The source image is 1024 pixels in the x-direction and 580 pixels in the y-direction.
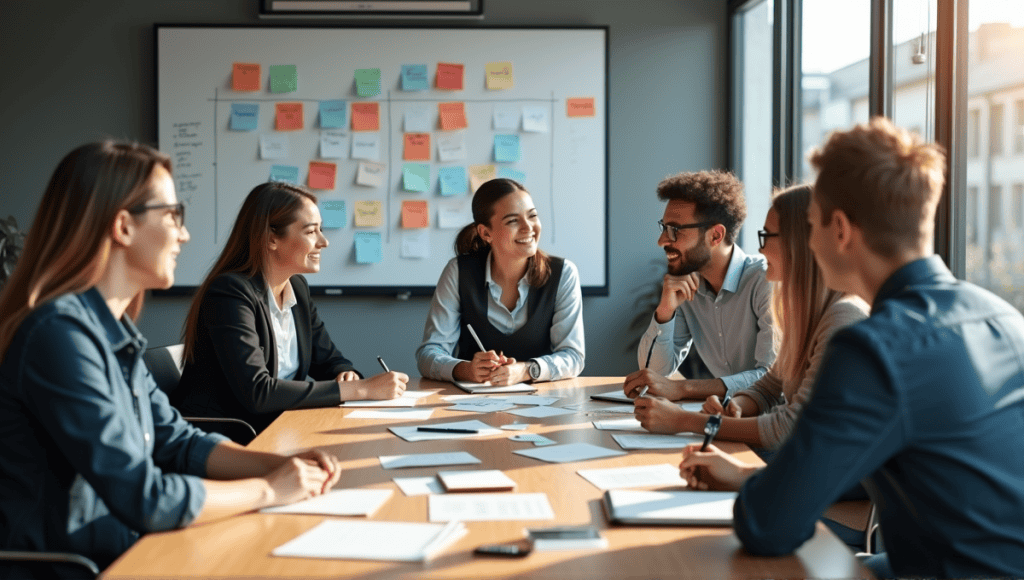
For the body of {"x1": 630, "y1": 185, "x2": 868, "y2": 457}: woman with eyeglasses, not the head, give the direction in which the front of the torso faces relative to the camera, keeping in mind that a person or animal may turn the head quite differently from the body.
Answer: to the viewer's left

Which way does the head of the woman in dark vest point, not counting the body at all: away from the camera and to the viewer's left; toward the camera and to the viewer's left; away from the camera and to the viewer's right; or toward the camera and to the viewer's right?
toward the camera and to the viewer's right

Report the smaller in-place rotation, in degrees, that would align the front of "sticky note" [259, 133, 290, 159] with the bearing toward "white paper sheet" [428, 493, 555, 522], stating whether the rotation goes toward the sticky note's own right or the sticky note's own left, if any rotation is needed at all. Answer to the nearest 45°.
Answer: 0° — it already faces it

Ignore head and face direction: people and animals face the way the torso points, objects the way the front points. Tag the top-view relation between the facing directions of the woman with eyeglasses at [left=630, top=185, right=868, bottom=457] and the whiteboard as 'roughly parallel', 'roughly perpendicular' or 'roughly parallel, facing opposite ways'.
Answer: roughly perpendicular

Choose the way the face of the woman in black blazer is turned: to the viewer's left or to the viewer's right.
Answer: to the viewer's right

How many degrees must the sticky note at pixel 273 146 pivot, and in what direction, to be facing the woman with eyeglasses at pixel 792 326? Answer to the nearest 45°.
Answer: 0° — it already faces them

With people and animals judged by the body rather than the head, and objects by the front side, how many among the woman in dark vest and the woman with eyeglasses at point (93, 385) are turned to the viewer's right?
1

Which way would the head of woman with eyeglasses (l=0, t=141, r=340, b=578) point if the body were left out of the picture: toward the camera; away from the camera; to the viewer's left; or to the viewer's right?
to the viewer's right

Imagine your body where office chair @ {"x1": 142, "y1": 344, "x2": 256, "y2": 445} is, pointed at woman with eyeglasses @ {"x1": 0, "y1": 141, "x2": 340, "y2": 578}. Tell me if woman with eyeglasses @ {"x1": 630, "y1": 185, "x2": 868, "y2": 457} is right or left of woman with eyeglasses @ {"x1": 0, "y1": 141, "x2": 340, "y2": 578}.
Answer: left
